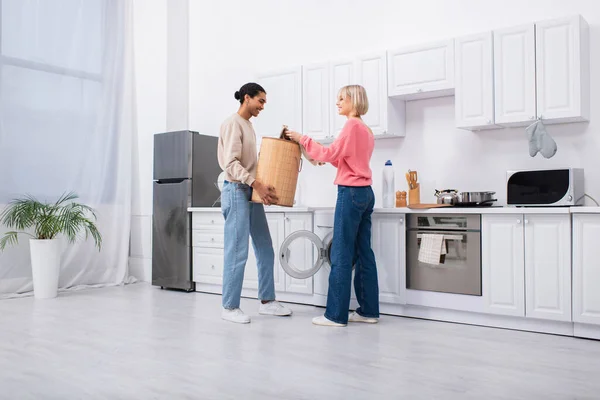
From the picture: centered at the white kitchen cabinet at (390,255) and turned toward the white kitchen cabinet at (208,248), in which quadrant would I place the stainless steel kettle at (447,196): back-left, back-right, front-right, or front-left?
back-right

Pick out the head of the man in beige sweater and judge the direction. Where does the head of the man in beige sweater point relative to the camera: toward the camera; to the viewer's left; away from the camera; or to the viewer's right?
to the viewer's right

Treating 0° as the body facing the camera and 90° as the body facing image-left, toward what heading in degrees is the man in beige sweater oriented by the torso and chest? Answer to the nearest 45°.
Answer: approximately 270°

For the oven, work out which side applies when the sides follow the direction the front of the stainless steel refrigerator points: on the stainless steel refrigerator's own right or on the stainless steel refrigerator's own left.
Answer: on the stainless steel refrigerator's own left

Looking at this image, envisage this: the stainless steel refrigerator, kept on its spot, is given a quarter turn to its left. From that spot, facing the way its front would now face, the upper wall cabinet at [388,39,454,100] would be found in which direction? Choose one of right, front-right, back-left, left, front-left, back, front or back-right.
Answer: front

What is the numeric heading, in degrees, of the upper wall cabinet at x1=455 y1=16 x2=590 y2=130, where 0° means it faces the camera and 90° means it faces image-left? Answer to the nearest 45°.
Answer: approximately 45°

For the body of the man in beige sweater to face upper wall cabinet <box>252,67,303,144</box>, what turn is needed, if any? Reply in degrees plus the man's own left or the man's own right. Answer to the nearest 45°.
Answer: approximately 90° to the man's own left

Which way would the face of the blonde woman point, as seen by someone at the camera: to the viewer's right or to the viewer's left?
to the viewer's left

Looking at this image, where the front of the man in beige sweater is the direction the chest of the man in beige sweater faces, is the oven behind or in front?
in front

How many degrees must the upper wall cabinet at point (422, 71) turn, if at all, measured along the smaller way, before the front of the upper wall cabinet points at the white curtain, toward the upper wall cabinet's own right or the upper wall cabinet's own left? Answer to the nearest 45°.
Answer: approximately 45° to the upper wall cabinet's own right

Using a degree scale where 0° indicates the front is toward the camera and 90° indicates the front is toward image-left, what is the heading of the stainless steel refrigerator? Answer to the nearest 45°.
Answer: approximately 45°

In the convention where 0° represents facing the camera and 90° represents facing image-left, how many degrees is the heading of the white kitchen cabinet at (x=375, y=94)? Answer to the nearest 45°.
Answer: approximately 45°
